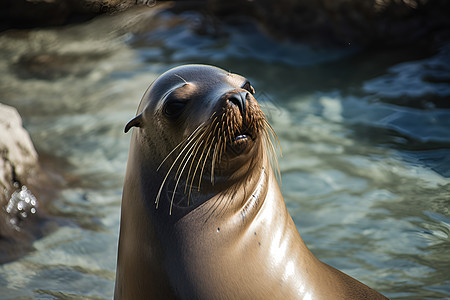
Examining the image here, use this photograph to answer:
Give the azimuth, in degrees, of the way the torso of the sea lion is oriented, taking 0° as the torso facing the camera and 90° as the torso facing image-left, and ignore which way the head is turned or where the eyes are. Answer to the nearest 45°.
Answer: approximately 315°

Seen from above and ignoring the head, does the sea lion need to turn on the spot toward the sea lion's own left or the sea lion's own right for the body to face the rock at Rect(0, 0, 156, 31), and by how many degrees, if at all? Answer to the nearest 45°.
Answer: approximately 180°
